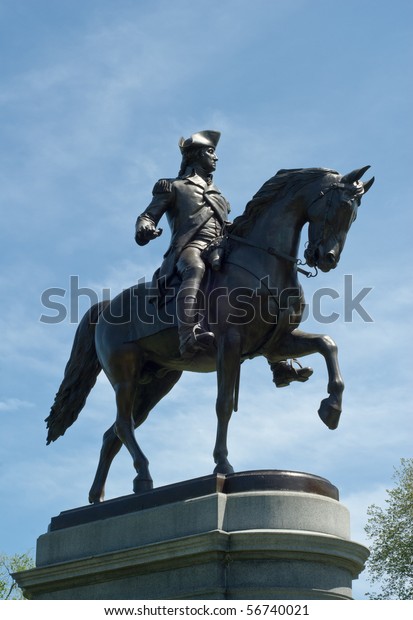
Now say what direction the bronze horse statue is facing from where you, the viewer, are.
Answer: facing the viewer and to the right of the viewer
